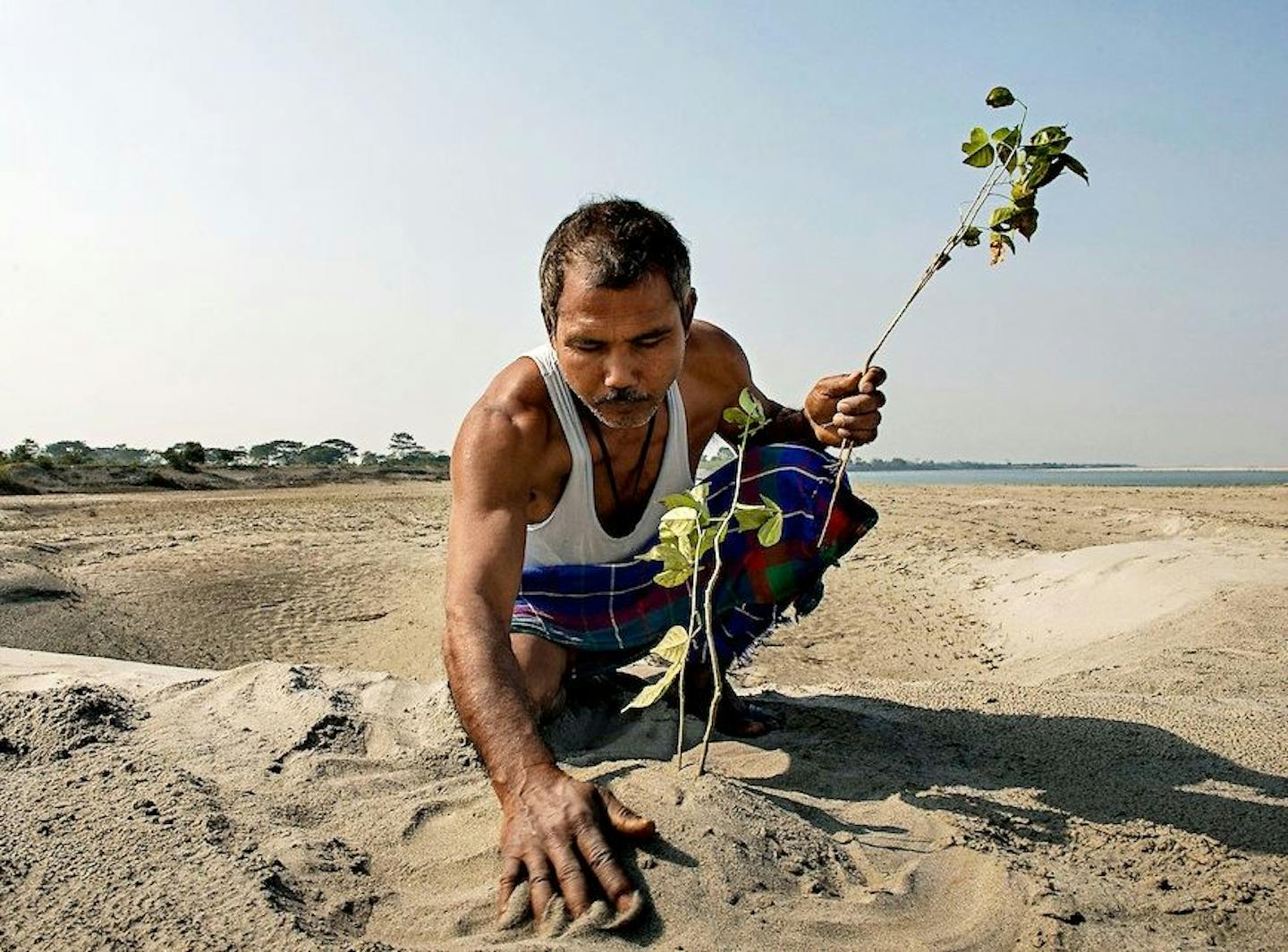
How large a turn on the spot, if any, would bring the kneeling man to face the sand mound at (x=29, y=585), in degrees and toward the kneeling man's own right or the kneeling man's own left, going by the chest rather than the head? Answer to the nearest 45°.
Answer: approximately 135° to the kneeling man's own right

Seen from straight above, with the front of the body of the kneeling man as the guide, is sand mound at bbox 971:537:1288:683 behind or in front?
behind

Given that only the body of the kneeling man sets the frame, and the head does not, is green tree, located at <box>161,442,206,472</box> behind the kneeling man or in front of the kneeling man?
behind

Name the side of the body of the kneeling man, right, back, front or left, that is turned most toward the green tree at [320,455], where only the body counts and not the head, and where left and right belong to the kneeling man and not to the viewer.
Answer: back

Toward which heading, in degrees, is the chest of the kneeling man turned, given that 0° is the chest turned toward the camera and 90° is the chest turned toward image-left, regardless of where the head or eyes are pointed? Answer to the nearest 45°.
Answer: approximately 0°
